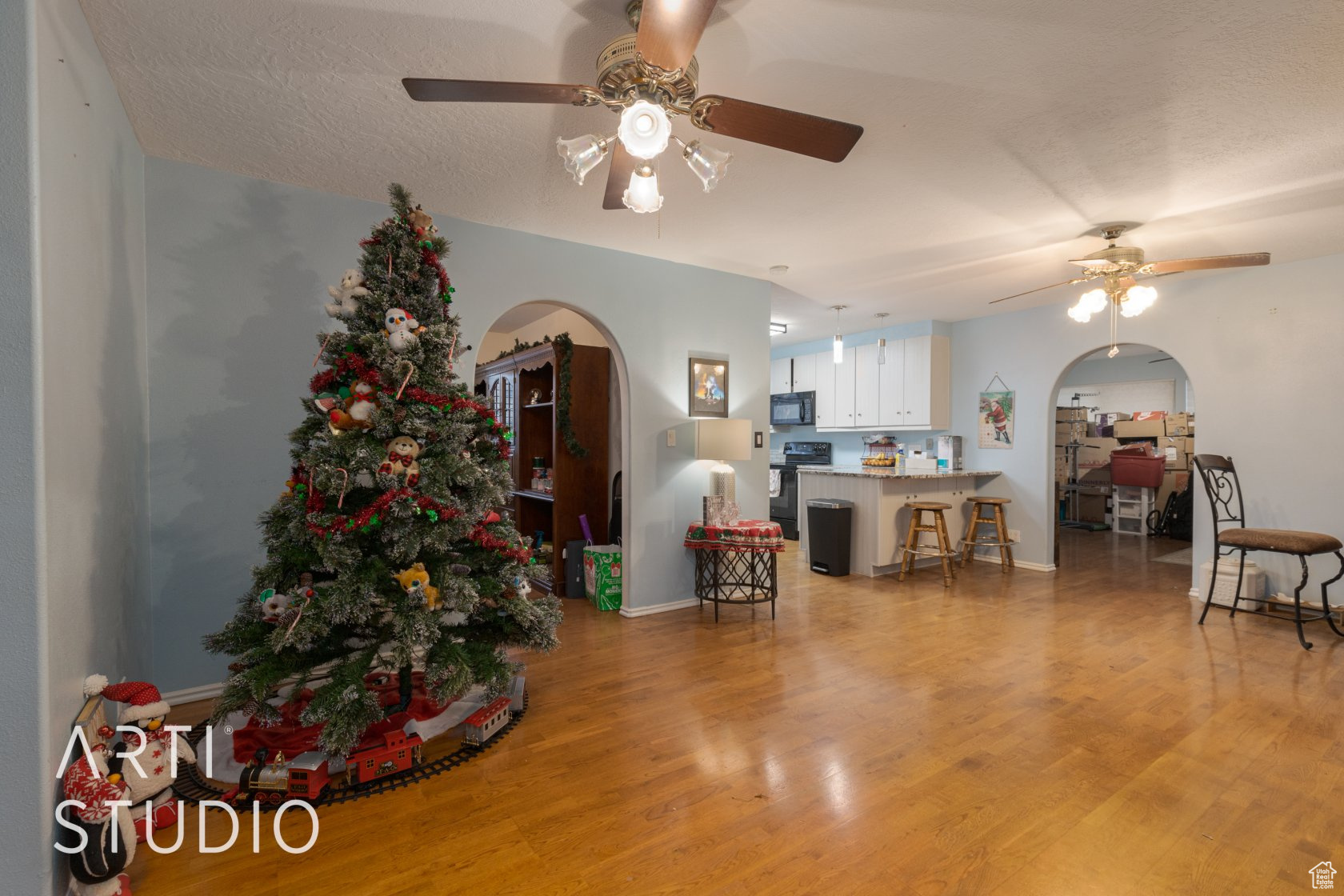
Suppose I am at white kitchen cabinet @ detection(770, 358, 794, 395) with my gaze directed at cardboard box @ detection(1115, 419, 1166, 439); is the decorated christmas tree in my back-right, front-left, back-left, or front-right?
back-right

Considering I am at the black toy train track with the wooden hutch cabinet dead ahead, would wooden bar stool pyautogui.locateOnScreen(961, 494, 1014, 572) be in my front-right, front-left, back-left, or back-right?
front-right

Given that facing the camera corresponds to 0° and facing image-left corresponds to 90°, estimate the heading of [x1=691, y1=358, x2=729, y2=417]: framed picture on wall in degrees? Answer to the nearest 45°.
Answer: approximately 315°

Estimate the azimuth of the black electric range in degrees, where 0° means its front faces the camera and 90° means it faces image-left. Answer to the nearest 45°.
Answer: approximately 45°

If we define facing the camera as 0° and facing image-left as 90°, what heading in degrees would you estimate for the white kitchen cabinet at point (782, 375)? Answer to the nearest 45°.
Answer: approximately 45°

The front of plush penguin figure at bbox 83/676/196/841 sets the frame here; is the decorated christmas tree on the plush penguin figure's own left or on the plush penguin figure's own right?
on the plush penguin figure's own left

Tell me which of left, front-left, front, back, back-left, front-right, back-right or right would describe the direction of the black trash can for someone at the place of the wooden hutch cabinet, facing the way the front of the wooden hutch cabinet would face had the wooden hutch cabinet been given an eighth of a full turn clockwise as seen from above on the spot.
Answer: back

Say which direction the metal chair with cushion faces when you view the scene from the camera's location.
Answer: facing the viewer and to the right of the viewer

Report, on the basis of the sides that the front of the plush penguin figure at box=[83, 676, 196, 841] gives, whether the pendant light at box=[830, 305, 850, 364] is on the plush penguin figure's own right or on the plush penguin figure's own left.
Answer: on the plush penguin figure's own left
